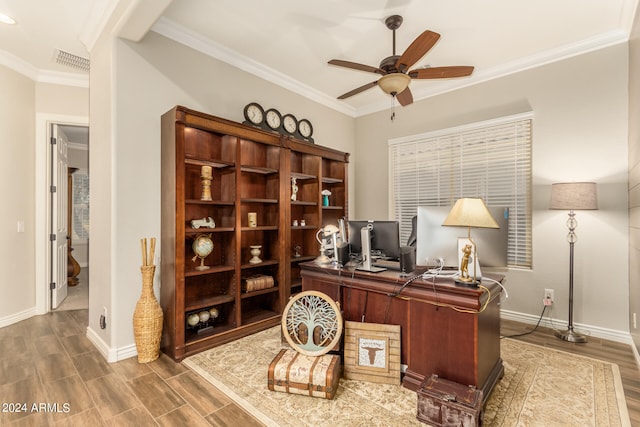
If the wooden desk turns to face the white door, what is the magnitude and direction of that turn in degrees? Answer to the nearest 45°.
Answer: approximately 135° to its left

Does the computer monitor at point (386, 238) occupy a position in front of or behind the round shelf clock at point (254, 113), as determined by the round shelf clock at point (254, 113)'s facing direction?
in front

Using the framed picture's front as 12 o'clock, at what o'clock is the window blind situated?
The window blind is roughly at 7 o'clock from the framed picture.

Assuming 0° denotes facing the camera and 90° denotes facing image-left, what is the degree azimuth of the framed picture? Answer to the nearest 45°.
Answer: approximately 0°

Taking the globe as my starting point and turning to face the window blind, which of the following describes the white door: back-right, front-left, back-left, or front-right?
back-left

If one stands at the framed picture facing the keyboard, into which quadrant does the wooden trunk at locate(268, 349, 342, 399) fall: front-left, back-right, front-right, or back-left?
back-left

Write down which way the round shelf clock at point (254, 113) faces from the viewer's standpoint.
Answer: facing the viewer and to the right of the viewer

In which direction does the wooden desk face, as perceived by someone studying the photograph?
facing away from the viewer and to the right of the viewer

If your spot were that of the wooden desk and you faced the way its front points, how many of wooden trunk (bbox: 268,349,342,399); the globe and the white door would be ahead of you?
0

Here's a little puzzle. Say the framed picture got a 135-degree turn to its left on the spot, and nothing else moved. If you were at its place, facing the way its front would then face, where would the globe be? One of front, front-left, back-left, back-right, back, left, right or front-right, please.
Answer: back-left

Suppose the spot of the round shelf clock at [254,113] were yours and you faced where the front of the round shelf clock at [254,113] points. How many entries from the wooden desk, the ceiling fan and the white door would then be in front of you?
2

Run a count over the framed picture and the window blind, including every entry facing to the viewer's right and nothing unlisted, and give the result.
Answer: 0
